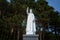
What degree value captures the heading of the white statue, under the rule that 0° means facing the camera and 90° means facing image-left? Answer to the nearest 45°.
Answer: approximately 45°
